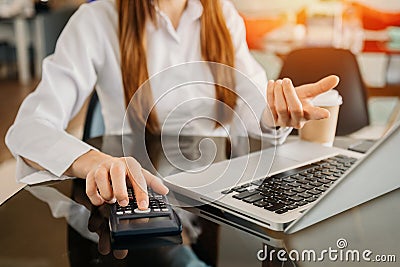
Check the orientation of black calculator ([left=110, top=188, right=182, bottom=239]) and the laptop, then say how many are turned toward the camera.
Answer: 0

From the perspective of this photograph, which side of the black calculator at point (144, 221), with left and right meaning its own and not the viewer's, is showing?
back

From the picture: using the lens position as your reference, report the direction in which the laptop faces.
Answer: facing away from the viewer and to the left of the viewer

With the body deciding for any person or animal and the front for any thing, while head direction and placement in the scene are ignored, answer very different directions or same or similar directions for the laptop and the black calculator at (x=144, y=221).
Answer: same or similar directions
